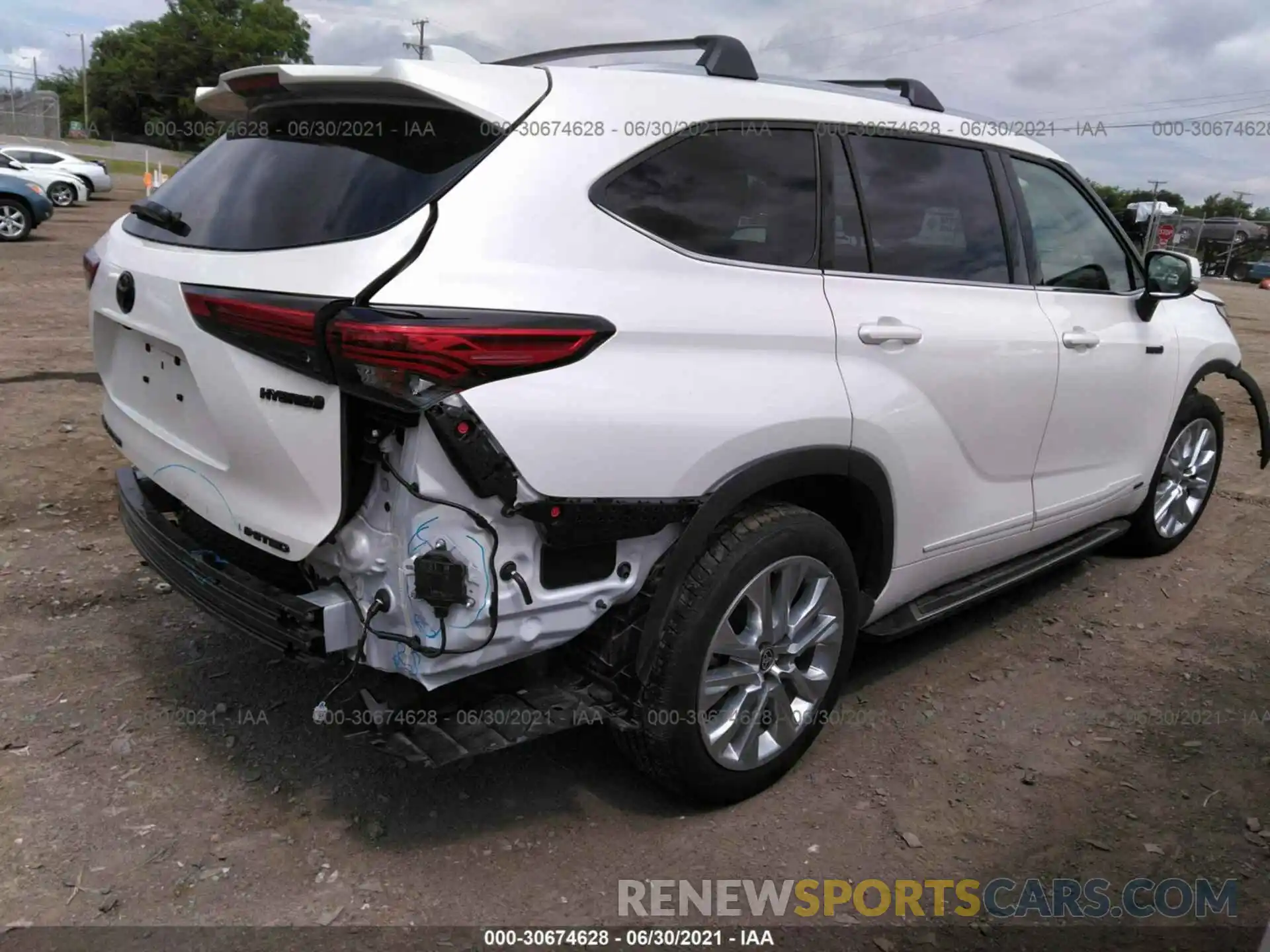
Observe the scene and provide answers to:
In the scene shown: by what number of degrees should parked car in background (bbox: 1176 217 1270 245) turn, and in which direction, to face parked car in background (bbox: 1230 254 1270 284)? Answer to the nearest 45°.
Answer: approximately 90° to its right

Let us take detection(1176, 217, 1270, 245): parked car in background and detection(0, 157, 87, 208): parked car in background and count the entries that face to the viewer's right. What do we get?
1

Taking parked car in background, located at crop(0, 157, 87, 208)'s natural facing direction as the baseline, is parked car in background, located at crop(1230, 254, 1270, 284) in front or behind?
in front

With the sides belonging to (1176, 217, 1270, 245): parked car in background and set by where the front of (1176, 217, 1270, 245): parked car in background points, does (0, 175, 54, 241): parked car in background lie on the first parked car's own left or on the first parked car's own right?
on the first parked car's own left

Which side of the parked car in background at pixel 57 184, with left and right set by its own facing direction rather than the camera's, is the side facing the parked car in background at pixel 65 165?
left

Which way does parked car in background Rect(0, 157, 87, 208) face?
to the viewer's right

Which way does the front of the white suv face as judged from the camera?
facing away from the viewer and to the right of the viewer

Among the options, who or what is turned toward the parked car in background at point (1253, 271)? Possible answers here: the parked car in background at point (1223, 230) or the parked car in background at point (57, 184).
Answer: the parked car in background at point (57, 184)

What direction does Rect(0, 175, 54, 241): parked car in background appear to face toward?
to the viewer's right

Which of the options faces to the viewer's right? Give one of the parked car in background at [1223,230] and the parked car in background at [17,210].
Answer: the parked car in background at [17,210]

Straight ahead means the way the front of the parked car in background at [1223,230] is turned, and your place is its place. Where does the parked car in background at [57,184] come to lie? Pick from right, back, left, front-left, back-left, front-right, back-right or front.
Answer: front-left
